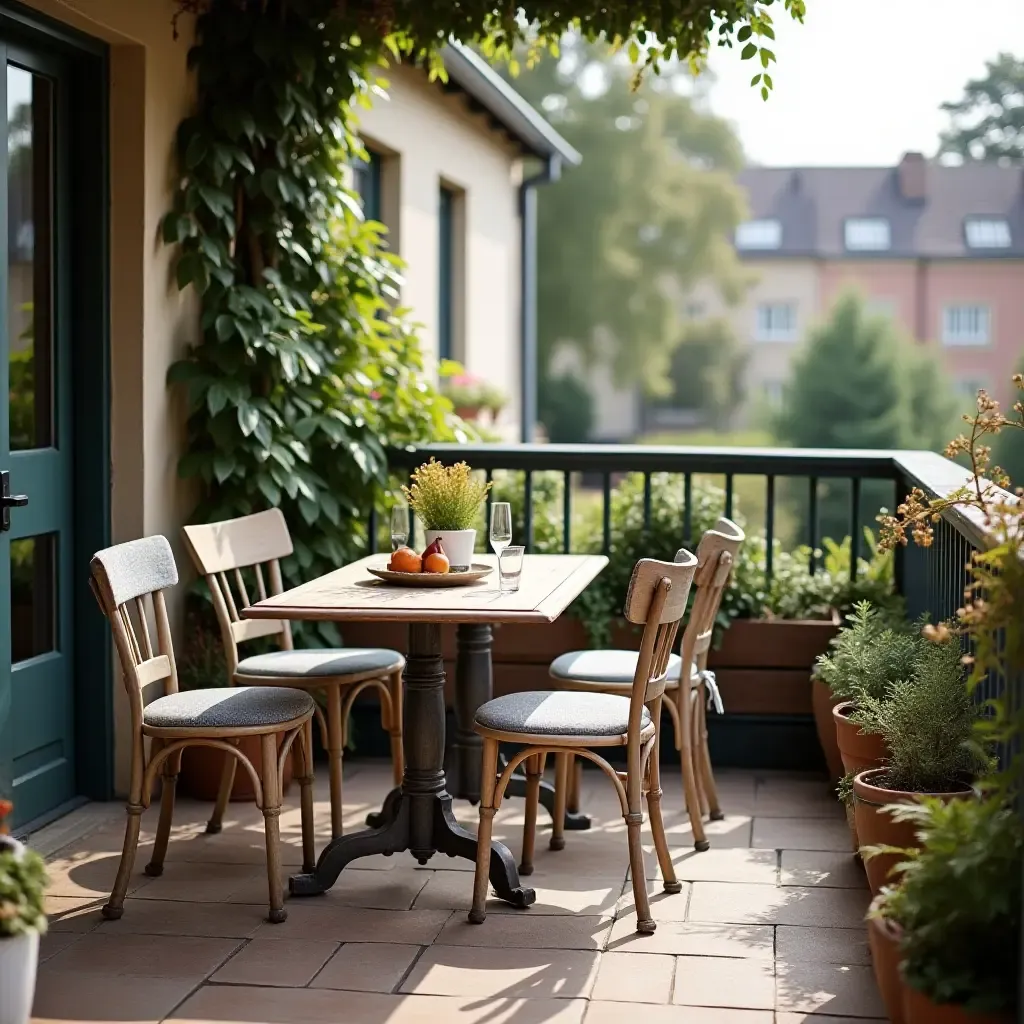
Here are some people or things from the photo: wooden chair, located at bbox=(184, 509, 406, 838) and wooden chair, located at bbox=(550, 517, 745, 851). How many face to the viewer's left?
1

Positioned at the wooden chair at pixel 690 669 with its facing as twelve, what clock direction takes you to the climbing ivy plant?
The climbing ivy plant is roughly at 1 o'clock from the wooden chair.

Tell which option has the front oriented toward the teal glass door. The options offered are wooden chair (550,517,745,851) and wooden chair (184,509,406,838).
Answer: wooden chair (550,517,745,851)

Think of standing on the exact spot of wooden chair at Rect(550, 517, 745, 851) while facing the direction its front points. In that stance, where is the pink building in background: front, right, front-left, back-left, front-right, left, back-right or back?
right

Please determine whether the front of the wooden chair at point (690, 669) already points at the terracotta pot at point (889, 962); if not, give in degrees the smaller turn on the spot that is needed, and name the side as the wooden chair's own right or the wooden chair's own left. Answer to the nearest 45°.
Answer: approximately 90° to the wooden chair's own left

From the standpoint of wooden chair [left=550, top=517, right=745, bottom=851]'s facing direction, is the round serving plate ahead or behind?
ahead

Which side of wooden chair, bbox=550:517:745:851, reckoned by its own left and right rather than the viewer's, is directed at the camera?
left

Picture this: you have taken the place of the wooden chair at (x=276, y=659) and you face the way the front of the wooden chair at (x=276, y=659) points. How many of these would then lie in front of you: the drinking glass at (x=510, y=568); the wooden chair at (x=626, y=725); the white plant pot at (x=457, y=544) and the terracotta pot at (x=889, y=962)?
4

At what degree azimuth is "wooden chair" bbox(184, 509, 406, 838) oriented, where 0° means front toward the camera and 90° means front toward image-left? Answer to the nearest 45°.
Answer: approximately 315°

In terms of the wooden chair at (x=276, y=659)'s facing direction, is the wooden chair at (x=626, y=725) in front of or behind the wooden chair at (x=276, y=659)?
in front

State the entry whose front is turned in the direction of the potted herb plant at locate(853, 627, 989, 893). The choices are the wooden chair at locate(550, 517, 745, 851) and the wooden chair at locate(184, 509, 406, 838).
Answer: the wooden chair at locate(184, 509, 406, 838)
